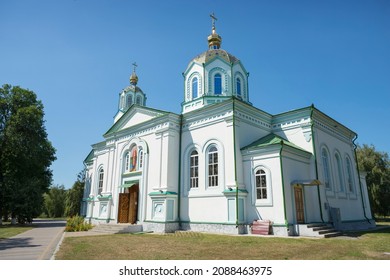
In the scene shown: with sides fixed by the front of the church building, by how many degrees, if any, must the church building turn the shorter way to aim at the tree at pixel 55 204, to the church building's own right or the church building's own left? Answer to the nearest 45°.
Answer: approximately 90° to the church building's own right

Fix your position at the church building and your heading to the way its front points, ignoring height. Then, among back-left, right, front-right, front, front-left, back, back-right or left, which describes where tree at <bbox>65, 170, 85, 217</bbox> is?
right

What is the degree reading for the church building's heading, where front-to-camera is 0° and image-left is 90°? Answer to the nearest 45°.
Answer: approximately 45°

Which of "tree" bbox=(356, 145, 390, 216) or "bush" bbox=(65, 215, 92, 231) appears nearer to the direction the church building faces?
the bush

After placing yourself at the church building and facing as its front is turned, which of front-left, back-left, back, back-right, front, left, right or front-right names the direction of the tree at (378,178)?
back

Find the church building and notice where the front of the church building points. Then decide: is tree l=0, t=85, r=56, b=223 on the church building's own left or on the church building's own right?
on the church building's own right

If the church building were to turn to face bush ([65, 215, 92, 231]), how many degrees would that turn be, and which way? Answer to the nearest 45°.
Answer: approximately 45° to its right
